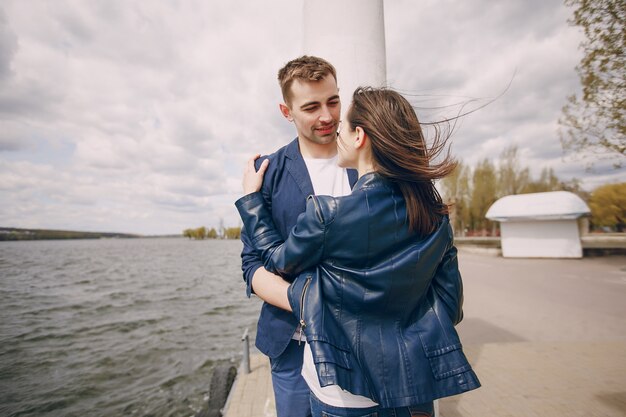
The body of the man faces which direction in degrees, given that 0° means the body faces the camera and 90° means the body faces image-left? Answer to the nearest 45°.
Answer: approximately 315°

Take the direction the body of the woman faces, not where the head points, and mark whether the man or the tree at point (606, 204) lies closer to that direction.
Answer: the man

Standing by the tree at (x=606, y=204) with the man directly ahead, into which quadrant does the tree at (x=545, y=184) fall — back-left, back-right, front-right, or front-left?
back-right

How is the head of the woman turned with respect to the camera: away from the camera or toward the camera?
away from the camera

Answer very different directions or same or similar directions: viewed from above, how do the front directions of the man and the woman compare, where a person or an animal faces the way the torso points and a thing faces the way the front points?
very different directions

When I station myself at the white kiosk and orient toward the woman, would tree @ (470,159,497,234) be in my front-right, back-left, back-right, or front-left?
back-right

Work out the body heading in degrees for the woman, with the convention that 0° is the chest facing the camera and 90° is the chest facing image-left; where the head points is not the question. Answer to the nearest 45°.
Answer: approximately 135°

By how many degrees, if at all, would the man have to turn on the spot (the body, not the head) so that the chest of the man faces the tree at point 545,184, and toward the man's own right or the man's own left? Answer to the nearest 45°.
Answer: approximately 90° to the man's own left

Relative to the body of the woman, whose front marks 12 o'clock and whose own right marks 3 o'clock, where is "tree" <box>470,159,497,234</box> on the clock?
The tree is roughly at 2 o'clock from the woman.

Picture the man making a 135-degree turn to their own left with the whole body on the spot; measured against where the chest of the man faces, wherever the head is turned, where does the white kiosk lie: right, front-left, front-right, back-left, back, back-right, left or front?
front-right
